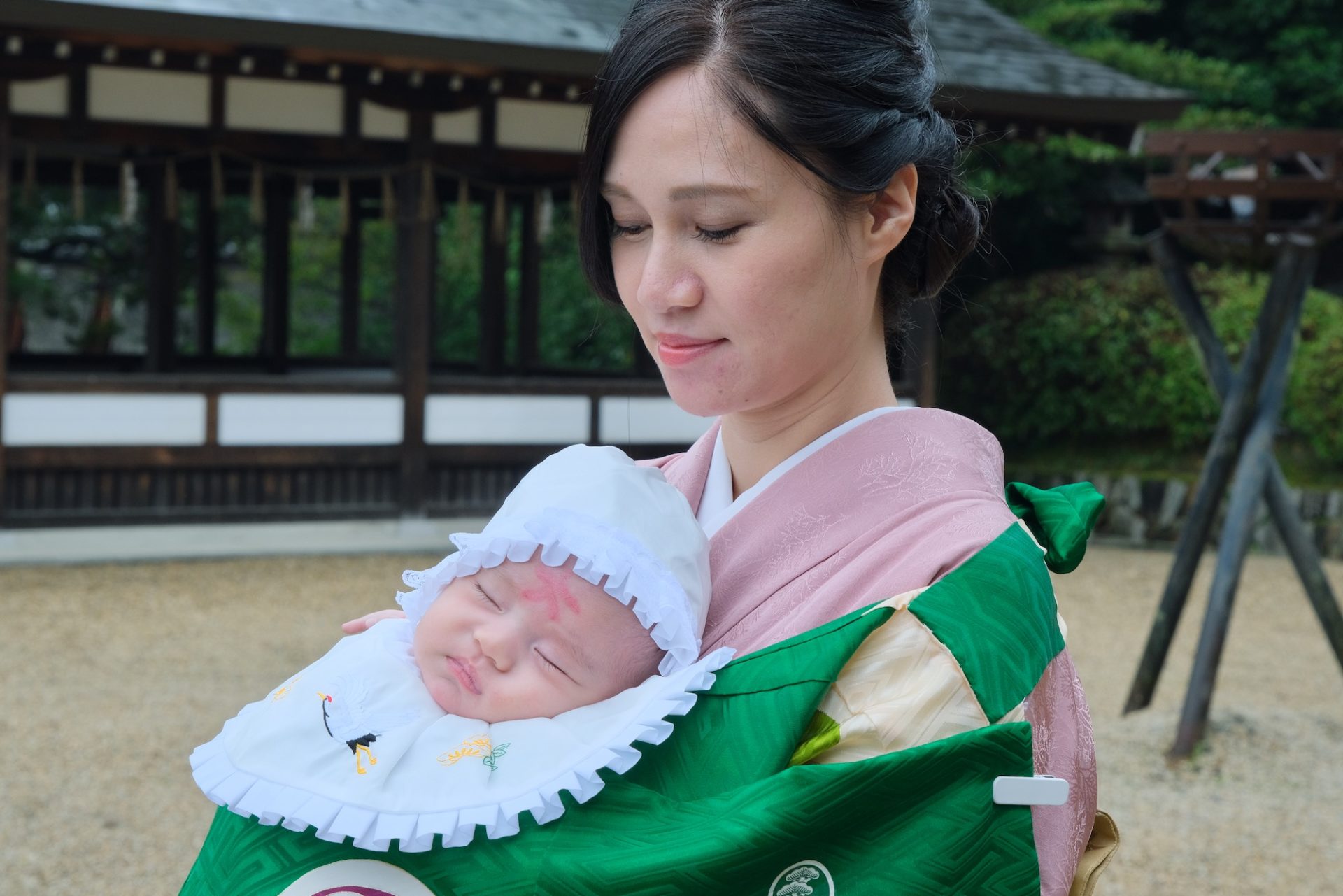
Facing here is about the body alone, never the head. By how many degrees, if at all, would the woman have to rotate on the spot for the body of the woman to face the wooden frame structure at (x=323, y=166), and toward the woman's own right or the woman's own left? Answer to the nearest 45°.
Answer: approximately 135° to the woman's own right

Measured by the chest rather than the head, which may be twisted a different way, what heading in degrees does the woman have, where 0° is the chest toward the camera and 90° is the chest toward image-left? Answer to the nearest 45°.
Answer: approximately 45°

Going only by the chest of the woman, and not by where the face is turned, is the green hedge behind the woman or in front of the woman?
behind

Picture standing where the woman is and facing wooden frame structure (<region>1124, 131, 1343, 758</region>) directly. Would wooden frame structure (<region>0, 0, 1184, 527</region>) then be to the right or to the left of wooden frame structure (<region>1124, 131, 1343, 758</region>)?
left
